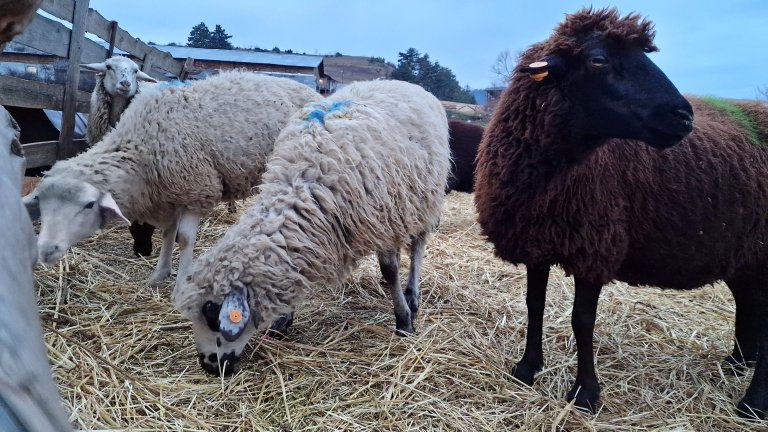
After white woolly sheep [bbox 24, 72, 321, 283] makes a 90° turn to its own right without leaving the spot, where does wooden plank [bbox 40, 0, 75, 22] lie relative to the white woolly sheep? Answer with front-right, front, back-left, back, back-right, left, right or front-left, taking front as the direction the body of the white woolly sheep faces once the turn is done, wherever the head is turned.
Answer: front

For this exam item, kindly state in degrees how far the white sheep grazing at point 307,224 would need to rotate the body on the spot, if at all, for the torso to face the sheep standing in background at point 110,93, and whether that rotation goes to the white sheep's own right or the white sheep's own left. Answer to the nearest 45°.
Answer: approximately 90° to the white sheep's own right

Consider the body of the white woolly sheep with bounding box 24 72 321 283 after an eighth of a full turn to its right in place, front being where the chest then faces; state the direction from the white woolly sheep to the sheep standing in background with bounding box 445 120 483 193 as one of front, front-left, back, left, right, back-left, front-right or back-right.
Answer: back-right

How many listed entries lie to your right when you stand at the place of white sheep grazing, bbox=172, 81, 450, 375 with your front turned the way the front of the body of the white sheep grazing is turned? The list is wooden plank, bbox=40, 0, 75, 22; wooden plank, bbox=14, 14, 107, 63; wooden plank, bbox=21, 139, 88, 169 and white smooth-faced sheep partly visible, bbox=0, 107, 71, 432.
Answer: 3

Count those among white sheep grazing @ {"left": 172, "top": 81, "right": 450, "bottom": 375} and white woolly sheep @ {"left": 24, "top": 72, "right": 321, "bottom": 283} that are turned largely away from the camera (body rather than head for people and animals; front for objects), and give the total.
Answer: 0

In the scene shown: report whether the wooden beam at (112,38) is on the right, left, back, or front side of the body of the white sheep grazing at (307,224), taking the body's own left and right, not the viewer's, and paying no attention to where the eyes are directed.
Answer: right

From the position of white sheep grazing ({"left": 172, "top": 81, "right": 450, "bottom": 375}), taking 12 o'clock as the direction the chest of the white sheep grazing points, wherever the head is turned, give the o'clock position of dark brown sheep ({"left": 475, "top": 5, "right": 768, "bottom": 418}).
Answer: The dark brown sheep is roughly at 8 o'clock from the white sheep grazing.

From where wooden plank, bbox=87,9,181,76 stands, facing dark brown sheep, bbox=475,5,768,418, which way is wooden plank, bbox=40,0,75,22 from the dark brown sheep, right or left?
right

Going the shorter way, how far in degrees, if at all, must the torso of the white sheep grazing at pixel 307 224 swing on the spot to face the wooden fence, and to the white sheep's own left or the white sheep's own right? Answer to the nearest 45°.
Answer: approximately 90° to the white sheep's own right

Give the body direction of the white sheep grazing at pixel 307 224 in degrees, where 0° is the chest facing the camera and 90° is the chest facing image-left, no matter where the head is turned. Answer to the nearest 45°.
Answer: approximately 45°

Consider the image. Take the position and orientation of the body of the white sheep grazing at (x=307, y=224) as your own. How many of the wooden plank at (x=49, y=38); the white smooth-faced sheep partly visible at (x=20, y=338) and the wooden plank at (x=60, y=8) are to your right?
2

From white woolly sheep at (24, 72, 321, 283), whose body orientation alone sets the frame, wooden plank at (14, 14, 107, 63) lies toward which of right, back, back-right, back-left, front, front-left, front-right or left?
right

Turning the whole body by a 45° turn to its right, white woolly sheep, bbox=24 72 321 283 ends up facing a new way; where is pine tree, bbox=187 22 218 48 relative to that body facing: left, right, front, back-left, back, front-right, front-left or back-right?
right
